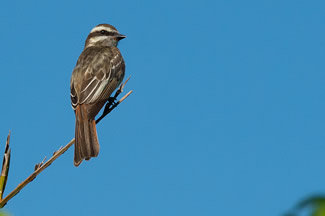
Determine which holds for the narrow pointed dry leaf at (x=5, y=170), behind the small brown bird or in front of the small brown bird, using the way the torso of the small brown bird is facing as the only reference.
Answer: behind

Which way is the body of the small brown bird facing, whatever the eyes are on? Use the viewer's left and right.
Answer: facing away from the viewer and to the right of the viewer
